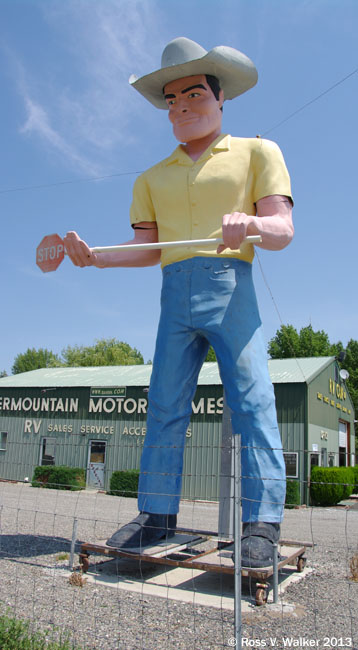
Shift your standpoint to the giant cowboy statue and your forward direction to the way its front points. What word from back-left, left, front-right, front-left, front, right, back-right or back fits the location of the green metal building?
back-right

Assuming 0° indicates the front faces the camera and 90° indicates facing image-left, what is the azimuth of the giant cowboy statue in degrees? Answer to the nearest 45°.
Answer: approximately 45°

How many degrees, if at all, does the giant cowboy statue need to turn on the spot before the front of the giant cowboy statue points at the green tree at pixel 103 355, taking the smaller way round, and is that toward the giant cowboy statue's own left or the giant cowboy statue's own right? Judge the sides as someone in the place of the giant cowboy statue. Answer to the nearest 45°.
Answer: approximately 135° to the giant cowboy statue's own right

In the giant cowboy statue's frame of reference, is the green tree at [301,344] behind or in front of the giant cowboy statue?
behind

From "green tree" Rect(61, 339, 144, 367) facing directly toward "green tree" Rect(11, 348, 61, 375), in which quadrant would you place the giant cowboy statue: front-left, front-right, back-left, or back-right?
back-left

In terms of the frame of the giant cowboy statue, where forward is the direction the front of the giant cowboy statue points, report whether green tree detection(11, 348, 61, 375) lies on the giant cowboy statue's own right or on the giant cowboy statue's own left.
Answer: on the giant cowboy statue's own right

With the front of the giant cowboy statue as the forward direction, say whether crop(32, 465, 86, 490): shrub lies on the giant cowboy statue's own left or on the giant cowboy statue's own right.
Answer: on the giant cowboy statue's own right

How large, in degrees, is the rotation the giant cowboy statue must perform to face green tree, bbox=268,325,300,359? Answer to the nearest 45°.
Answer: approximately 135° to its right
